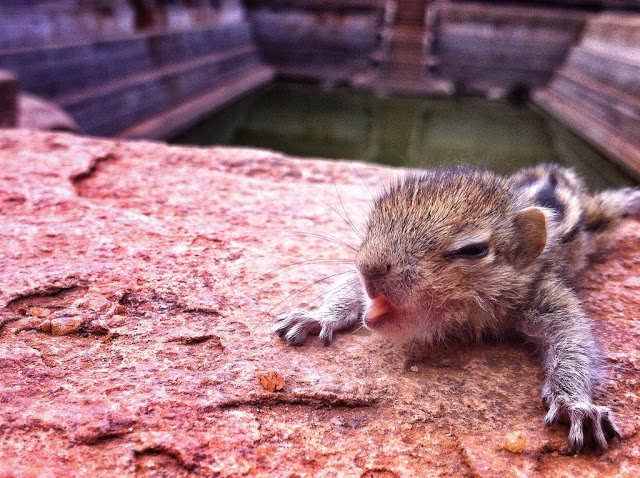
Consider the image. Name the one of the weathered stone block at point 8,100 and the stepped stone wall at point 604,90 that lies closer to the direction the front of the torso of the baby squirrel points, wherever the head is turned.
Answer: the weathered stone block

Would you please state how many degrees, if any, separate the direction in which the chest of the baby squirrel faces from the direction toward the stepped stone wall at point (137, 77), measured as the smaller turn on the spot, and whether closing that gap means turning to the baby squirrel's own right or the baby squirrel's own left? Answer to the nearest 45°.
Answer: approximately 90° to the baby squirrel's own right

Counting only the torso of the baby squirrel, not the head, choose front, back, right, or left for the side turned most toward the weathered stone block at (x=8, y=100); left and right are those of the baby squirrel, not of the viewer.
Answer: right

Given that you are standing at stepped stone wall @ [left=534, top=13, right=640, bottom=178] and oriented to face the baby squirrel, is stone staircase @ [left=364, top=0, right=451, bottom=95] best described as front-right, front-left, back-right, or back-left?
back-right

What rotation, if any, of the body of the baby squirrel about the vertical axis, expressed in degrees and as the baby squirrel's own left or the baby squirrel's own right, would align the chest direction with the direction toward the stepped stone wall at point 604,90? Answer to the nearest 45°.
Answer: approximately 135° to the baby squirrel's own right

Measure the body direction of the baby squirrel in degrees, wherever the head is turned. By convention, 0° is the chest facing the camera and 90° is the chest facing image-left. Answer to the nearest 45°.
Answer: approximately 45°
